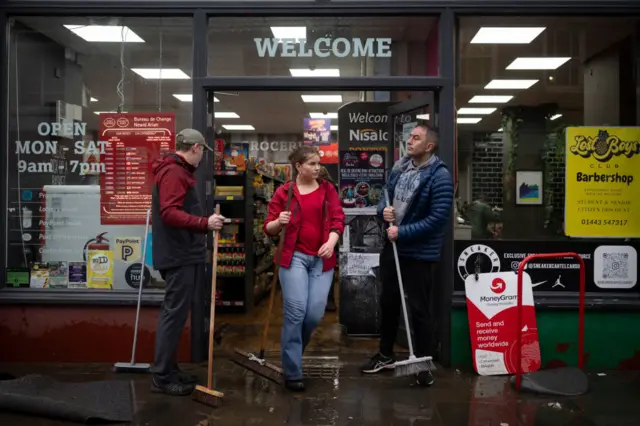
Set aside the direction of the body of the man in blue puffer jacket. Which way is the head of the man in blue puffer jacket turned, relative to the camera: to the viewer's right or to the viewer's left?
to the viewer's left

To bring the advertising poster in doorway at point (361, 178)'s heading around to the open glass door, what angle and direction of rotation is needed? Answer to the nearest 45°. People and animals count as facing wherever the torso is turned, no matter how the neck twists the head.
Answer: approximately 45° to its left

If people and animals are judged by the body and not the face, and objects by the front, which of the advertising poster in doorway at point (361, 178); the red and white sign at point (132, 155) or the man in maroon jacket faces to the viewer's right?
the man in maroon jacket

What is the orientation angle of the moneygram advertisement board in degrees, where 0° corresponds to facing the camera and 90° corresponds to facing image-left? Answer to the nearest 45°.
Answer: approximately 0°

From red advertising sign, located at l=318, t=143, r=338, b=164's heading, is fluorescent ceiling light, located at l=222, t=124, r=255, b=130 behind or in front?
behind

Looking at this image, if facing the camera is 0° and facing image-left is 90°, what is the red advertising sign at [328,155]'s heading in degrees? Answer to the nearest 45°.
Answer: approximately 0°
